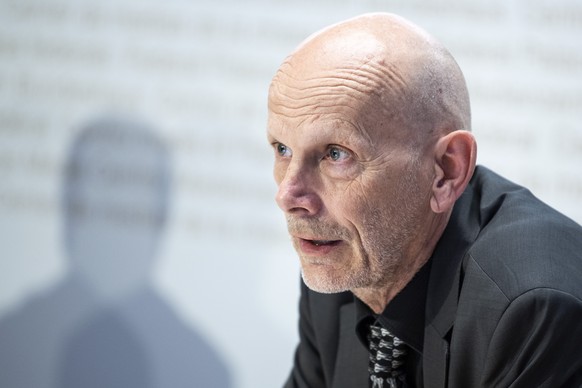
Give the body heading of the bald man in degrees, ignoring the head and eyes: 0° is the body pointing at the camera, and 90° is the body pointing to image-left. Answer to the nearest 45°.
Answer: approximately 45°
